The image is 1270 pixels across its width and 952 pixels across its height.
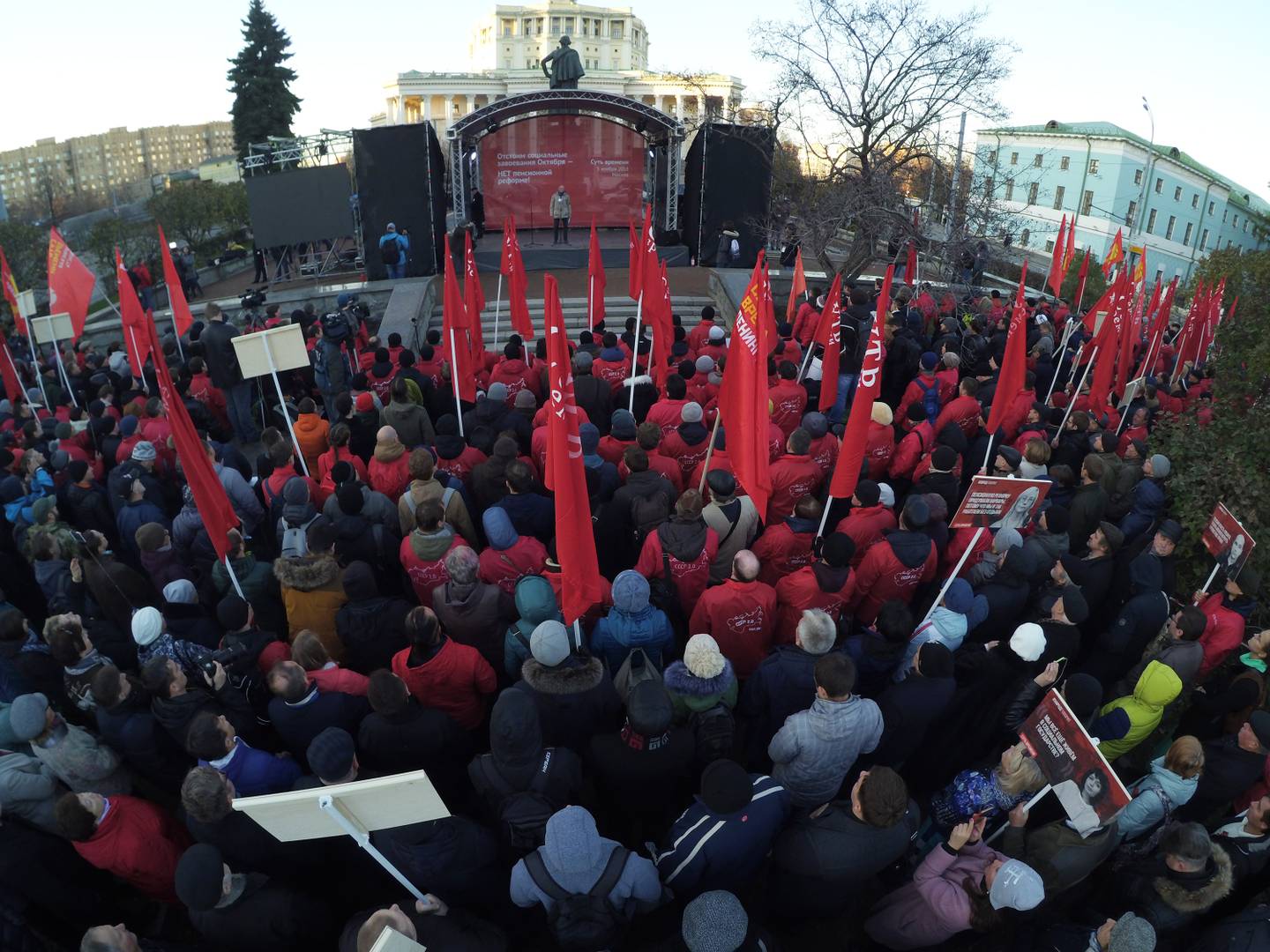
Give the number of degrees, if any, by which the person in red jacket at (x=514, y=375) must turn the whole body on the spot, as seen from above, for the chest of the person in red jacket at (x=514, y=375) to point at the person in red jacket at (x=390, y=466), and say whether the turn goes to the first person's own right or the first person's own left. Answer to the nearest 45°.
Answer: approximately 180°

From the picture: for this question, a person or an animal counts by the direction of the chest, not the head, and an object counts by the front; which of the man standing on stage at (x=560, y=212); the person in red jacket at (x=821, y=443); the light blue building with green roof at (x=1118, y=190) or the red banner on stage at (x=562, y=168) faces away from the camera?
the person in red jacket

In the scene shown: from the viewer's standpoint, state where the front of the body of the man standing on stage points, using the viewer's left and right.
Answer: facing the viewer

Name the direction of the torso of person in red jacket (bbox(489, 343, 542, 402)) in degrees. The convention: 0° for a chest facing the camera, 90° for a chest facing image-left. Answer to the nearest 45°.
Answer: approximately 180°

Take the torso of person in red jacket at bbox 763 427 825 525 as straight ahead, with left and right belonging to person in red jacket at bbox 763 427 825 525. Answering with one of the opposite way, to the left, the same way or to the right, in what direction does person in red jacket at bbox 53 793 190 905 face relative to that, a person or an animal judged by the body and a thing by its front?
the same way

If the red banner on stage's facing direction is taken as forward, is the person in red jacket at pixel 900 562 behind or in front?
in front

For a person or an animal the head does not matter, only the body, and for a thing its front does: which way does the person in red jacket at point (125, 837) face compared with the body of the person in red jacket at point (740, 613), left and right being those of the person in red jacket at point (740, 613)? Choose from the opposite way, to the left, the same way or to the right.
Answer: the same way

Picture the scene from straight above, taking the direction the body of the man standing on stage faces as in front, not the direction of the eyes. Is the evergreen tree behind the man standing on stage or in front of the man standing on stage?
behind

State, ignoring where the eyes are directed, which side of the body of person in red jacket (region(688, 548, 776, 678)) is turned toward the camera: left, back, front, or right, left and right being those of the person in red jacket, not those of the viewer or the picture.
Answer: back

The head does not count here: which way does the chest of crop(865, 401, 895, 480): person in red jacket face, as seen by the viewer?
away from the camera

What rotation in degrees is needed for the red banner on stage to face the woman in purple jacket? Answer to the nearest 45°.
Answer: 0° — it already faces them

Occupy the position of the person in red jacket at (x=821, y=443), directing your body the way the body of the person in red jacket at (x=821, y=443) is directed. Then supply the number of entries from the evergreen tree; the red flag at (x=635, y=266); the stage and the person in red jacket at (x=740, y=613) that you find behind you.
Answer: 1

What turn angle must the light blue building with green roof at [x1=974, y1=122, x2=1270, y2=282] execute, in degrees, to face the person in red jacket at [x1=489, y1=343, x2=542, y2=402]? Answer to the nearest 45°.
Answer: approximately 45° to its left

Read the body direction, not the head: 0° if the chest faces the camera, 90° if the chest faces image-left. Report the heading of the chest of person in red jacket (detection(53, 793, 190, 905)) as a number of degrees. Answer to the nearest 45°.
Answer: approximately 225°

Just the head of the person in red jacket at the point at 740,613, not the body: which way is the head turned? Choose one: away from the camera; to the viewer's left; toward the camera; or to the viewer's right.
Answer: away from the camera

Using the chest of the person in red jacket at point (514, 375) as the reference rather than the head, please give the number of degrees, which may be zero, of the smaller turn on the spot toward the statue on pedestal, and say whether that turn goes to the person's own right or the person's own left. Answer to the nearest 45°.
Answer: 0° — they already face it

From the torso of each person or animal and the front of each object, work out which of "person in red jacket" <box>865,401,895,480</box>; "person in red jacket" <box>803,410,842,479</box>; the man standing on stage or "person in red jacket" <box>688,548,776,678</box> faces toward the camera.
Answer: the man standing on stage

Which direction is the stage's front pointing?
toward the camera

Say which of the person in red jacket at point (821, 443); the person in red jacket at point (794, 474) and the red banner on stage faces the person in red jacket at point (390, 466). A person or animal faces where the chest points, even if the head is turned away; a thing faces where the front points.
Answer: the red banner on stage

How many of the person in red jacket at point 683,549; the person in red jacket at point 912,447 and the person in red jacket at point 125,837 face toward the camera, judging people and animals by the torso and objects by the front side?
0
